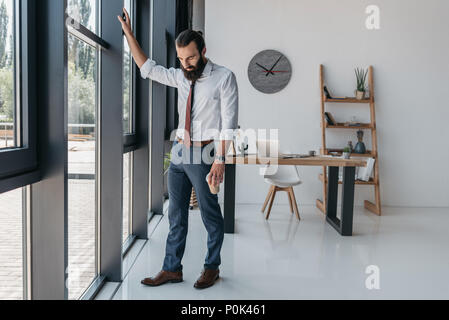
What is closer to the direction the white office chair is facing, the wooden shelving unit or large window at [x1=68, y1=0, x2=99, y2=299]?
the large window

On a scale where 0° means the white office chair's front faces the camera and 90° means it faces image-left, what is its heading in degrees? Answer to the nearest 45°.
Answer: approximately 45°

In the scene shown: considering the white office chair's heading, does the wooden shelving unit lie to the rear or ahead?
to the rear

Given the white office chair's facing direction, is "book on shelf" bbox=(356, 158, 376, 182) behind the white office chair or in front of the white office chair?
behind
